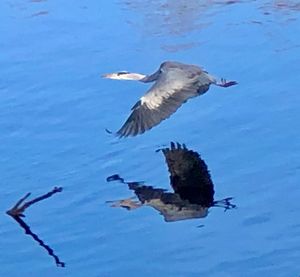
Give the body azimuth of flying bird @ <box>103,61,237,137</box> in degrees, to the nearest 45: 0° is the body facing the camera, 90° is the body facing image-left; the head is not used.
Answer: approximately 90°

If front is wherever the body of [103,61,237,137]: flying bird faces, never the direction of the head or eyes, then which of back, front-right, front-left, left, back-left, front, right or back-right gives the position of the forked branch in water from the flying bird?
front-left
